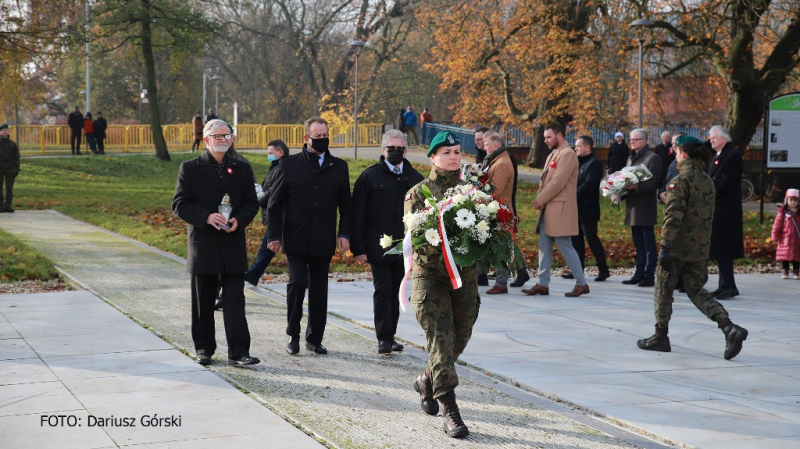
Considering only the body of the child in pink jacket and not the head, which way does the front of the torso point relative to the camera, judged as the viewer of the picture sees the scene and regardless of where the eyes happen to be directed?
toward the camera

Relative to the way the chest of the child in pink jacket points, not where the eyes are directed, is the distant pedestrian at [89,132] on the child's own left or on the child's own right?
on the child's own right

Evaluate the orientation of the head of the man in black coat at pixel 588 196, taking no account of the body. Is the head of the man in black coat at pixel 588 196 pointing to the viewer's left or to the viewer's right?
to the viewer's left

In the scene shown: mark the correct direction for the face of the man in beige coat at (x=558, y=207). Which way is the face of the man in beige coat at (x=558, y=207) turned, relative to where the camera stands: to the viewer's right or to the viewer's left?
to the viewer's left

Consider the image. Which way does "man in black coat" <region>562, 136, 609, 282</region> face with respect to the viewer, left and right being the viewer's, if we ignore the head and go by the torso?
facing to the left of the viewer

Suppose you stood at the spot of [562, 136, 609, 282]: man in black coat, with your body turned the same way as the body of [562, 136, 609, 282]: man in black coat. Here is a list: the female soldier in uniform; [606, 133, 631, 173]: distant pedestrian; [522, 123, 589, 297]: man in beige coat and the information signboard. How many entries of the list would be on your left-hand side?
2

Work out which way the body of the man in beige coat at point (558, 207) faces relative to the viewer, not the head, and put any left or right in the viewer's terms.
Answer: facing to the left of the viewer

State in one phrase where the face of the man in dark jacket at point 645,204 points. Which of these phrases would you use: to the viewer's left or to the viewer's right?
to the viewer's left

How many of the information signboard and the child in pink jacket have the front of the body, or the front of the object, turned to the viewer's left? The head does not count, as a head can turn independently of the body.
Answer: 0

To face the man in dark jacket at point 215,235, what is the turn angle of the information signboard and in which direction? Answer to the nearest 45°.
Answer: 0° — it already faces them

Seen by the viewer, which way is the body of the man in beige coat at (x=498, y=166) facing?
to the viewer's left

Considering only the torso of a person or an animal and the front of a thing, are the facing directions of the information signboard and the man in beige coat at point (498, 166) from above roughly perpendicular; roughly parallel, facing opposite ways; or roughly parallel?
roughly perpendicular
